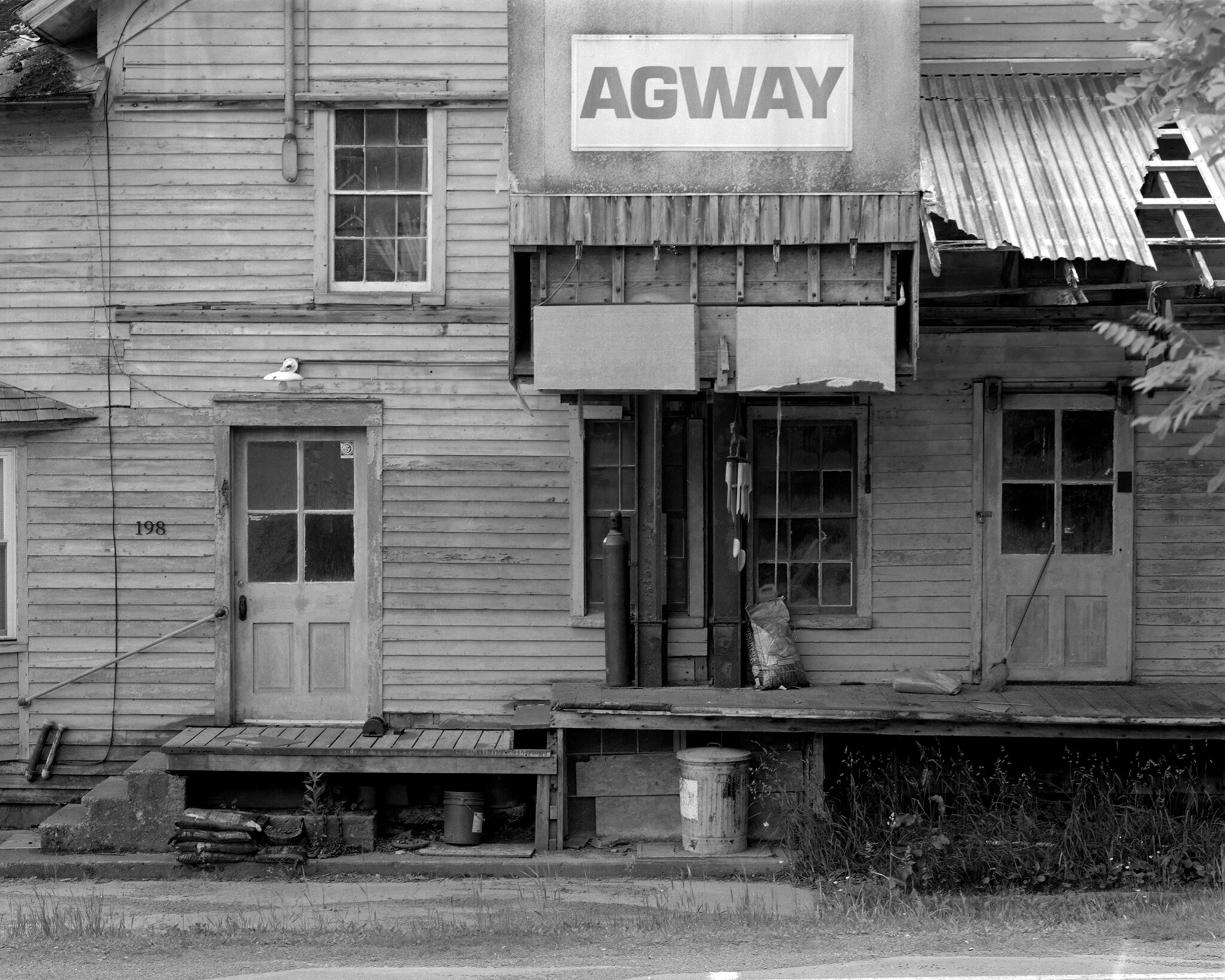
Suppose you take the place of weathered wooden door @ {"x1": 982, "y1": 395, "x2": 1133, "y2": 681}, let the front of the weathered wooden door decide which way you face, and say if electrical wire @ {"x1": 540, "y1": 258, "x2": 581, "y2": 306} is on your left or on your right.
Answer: on your right

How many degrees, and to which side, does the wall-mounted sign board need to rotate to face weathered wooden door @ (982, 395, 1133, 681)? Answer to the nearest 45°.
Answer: approximately 135° to its left

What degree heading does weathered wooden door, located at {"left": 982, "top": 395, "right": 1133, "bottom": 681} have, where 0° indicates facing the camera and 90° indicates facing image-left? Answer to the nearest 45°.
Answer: approximately 0°

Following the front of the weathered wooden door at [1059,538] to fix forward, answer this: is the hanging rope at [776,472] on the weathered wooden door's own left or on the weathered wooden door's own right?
on the weathered wooden door's own right

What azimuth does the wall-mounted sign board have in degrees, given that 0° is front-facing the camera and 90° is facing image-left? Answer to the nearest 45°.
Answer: approximately 0°

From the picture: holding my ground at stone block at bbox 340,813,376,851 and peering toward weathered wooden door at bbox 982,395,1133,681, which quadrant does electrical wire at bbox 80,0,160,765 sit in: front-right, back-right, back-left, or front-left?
back-left

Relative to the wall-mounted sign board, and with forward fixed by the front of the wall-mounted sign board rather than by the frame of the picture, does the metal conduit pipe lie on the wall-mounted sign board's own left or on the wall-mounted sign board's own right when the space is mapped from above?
on the wall-mounted sign board's own right

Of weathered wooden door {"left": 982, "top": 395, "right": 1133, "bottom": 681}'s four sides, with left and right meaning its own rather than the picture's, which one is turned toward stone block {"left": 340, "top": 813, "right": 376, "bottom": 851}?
right
